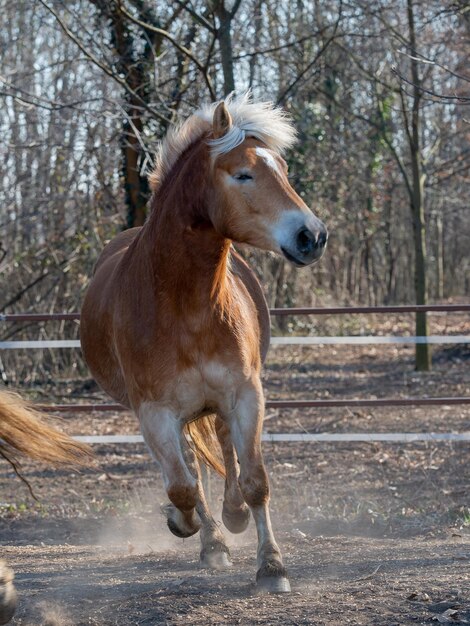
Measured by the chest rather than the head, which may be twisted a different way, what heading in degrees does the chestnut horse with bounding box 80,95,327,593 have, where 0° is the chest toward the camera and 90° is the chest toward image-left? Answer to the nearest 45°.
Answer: approximately 0°

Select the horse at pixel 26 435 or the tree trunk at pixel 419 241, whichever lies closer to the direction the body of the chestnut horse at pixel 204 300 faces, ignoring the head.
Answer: the horse

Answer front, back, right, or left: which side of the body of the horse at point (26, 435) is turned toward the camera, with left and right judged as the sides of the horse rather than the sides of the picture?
left

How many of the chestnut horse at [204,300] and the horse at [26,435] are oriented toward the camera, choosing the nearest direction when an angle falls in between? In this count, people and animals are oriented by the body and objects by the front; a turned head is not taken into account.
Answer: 1

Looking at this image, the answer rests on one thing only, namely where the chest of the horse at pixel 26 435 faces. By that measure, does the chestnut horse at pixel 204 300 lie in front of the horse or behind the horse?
behind

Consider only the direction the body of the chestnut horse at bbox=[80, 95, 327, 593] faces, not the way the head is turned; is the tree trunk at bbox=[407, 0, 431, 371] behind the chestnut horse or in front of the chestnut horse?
behind

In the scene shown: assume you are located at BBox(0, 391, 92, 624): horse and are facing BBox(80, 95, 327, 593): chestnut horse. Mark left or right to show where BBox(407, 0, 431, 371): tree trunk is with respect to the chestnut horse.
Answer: left

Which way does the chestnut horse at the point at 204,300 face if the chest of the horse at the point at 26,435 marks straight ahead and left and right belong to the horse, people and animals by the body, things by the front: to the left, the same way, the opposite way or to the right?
to the left

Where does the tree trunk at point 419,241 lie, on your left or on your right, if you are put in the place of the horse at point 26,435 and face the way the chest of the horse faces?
on your right

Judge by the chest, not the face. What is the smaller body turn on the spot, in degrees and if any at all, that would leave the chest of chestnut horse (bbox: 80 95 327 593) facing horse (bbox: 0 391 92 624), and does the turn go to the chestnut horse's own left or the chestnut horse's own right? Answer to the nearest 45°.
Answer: approximately 90° to the chestnut horse's own right
